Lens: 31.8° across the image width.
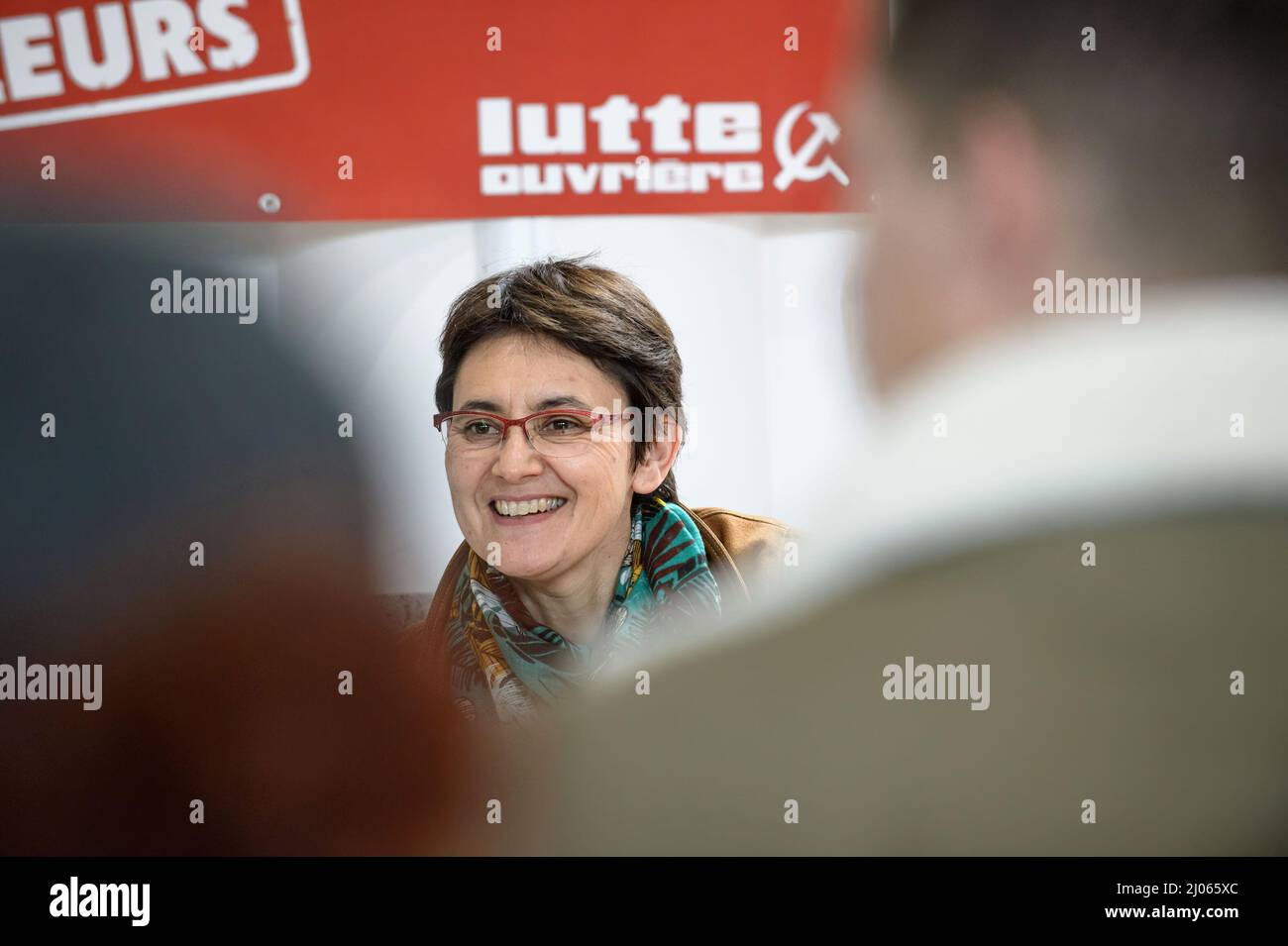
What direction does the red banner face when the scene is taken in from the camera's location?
facing the viewer

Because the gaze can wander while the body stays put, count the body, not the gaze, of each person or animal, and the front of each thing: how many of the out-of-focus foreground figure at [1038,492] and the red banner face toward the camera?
1

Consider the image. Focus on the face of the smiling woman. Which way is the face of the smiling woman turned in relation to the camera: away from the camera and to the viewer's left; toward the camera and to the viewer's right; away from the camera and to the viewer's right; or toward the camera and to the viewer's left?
toward the camera and to the viewer's left

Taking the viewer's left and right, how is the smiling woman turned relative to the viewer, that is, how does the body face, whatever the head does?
facing the viewer and to the left of the viewer

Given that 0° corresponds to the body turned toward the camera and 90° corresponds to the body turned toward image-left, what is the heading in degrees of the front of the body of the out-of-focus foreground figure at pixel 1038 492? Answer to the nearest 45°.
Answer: approximately 135°

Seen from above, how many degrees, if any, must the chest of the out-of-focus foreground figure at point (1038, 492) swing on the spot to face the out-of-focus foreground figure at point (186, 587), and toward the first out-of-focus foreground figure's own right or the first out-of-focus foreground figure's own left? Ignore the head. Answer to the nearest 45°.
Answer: approximately 45° to the first out-of-focus foreground figure's own left
